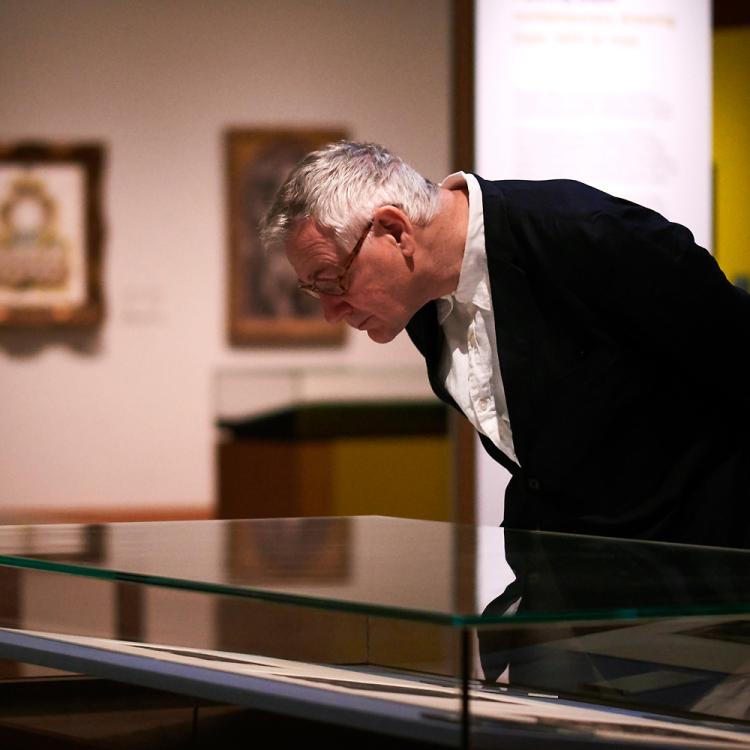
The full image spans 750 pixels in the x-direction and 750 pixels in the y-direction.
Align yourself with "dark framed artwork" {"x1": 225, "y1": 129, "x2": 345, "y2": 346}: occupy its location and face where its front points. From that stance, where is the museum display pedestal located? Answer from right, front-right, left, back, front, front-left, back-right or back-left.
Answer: front

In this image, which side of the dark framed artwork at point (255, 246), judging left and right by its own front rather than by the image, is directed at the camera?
front

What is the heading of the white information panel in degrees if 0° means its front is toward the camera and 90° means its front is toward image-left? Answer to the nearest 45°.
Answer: approximately 0°

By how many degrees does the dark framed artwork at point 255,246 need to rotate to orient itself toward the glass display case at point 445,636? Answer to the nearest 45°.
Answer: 0° — it already faces it

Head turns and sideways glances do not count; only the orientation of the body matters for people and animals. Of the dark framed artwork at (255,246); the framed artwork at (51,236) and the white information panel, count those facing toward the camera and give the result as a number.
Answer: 3

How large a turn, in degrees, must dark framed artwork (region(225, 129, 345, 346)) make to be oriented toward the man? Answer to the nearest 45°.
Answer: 0° — it already faces them

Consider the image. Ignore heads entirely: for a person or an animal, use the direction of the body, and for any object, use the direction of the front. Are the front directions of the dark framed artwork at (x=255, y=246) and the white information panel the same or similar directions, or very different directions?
same or similar directions

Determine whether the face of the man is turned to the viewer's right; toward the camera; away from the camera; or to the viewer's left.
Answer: to the viewer's left

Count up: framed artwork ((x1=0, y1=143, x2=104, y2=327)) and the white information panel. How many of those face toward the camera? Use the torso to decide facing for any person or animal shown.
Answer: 2

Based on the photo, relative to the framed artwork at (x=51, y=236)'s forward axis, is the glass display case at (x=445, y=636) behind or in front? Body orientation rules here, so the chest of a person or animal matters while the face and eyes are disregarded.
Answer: in front

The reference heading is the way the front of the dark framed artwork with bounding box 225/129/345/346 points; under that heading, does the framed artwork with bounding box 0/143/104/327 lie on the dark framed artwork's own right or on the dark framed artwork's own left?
on the dark framed artwork's own right

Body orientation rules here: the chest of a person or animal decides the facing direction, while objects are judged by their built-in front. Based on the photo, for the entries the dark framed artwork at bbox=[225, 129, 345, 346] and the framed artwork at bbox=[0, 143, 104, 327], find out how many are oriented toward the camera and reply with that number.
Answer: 2

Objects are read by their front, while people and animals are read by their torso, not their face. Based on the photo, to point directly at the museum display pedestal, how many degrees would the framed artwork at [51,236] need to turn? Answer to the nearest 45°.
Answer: approximately 45° to its left

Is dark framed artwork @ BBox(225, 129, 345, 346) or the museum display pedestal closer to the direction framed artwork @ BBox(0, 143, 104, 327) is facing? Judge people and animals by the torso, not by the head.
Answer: the museum display pedestal

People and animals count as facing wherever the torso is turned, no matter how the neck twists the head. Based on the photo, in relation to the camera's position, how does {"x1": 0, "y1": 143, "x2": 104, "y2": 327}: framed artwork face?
facing the viewer

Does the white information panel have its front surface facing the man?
yes

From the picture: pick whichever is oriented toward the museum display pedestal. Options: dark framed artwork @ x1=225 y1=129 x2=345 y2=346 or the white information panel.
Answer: the dark framed artwork
